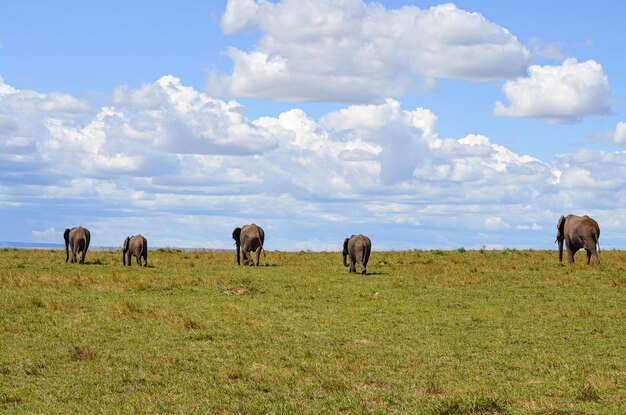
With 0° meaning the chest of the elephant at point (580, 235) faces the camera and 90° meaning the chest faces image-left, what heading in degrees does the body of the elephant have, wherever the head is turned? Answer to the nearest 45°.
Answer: approximately 135°

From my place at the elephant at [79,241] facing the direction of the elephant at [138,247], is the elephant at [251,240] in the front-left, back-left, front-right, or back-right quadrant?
front-left

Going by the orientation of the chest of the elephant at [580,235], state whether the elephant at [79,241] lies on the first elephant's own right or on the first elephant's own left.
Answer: on the first elephant's own left

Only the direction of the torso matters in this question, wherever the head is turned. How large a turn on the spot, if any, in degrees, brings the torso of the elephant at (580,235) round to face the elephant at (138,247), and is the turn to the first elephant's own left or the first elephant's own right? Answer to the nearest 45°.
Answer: approximately 45° to the first elephant's own left

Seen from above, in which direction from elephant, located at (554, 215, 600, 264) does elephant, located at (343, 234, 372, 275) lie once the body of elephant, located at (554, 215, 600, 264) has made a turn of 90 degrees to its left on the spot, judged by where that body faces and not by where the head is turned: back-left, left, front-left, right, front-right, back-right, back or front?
front

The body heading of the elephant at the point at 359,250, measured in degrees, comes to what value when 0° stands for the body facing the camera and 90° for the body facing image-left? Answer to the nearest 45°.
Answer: approximately 135°

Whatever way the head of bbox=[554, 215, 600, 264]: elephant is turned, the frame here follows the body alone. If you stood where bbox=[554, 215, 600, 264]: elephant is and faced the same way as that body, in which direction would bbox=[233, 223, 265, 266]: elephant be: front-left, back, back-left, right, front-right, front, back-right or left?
front-left
